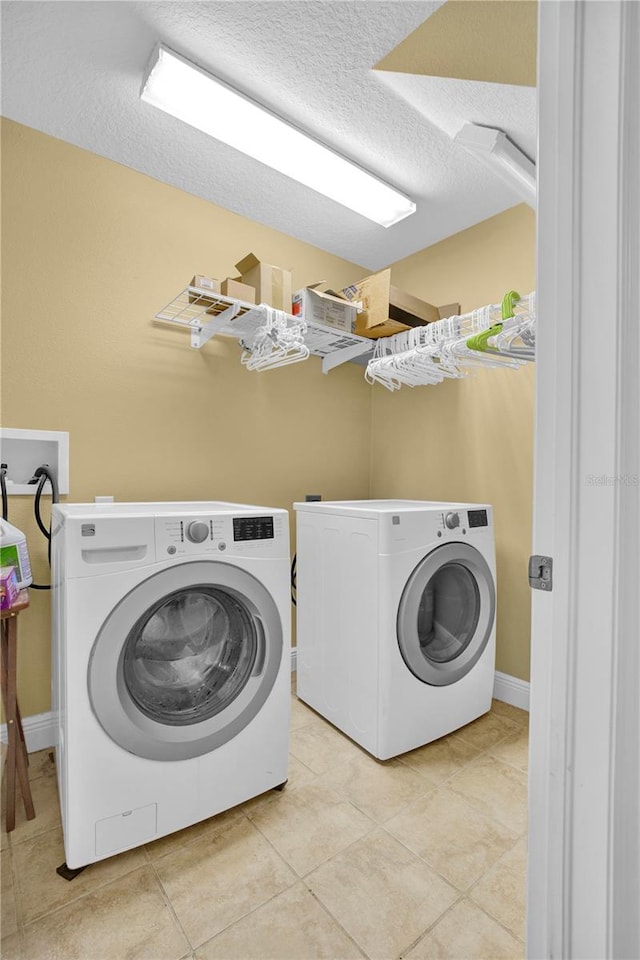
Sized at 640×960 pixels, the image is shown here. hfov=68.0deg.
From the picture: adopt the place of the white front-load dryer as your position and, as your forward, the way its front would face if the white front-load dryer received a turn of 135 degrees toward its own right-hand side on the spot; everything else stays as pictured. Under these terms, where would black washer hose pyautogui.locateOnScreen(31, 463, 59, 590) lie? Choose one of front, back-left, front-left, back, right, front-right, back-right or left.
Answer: front

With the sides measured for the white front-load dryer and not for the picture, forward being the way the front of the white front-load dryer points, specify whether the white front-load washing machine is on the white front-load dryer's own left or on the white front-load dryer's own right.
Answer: on the white front-load dryer's own right

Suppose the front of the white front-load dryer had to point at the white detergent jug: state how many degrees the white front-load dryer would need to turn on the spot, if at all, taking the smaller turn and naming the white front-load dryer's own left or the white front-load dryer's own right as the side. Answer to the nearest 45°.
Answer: approximately 90° to the white front-load dryer's own right

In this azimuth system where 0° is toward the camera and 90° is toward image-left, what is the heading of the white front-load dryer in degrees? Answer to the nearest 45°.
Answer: approximately 315°

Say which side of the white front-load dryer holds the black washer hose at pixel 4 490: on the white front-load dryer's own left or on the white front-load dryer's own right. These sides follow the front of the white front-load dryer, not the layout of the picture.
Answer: on the white front-load dryer's own right
